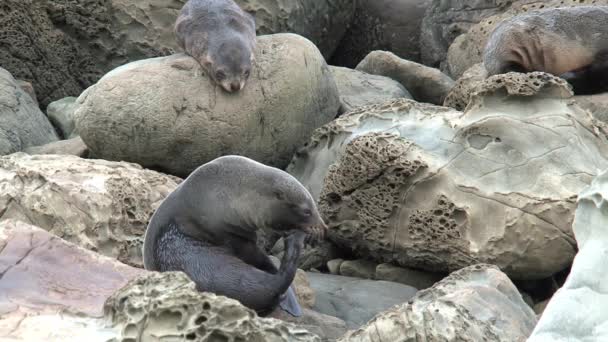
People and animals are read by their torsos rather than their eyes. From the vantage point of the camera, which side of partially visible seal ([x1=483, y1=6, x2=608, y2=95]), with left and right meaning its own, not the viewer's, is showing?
left

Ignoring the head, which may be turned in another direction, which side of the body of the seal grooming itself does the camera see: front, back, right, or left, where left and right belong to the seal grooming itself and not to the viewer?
right

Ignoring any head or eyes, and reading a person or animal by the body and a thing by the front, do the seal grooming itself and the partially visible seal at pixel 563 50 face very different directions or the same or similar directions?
very different directions

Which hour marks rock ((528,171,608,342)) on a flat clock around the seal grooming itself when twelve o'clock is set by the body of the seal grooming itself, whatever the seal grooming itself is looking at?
The rock is roughly at 2 o'clock from the seal grooming itself.

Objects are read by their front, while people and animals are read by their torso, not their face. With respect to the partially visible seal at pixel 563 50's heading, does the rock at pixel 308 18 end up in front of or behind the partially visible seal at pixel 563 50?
in front

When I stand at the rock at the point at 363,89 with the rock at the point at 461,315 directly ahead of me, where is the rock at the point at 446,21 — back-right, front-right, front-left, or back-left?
back-left

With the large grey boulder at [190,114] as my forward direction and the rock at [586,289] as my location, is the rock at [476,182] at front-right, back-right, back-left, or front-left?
front-right

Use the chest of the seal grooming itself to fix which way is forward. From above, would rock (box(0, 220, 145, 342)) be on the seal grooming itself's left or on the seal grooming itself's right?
on the seal grooming itself's right

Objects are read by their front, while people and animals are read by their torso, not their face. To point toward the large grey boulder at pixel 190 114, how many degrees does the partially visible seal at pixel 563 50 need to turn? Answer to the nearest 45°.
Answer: approximately 45° to its left

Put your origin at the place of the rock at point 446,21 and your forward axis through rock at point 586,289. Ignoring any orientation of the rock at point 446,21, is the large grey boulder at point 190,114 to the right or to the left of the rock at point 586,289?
right

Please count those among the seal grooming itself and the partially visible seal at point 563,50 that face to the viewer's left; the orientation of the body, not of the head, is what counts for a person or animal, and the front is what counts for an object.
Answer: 1

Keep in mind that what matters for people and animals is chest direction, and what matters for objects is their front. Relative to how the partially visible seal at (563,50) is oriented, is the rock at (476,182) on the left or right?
on its left

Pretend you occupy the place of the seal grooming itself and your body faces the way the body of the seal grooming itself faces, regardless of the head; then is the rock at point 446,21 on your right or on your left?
on your left
